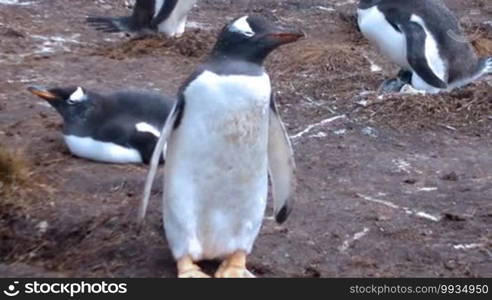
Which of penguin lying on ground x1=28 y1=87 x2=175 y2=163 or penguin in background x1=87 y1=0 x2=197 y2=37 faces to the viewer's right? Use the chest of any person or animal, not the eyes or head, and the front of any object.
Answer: the penguin in background

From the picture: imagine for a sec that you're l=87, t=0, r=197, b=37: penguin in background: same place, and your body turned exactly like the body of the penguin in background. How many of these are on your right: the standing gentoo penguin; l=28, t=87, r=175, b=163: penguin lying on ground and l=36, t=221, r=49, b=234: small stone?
3

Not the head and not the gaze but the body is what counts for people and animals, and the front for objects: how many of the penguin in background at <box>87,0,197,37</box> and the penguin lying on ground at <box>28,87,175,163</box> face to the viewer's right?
1

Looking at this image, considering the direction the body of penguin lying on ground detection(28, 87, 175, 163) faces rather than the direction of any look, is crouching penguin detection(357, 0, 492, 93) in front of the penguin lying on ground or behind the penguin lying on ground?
behind

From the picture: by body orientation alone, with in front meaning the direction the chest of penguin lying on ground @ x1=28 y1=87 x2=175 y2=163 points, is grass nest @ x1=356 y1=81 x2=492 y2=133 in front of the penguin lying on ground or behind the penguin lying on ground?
behind

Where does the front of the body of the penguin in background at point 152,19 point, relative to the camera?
to the viewer's right

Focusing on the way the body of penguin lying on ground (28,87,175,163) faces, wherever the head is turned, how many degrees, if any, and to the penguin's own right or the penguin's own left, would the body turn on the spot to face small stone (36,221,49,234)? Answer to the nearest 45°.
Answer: approximately 90° to the penguin's own left

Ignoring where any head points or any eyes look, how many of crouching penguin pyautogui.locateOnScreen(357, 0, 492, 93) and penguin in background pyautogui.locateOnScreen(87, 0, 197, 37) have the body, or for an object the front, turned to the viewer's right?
1

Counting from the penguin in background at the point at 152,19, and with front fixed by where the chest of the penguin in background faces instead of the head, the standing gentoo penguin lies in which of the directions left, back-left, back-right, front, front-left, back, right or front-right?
right

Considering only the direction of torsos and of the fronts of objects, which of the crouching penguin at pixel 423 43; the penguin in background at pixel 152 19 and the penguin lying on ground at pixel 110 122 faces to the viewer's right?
the penguin in background

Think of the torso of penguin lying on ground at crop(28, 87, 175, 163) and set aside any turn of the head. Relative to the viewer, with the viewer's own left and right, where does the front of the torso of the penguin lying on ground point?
facing to the left of the viewer

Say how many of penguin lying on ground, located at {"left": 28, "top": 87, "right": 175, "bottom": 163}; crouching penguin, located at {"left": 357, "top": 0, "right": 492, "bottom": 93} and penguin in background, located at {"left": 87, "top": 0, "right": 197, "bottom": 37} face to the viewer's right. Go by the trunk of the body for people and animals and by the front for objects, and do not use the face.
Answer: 1

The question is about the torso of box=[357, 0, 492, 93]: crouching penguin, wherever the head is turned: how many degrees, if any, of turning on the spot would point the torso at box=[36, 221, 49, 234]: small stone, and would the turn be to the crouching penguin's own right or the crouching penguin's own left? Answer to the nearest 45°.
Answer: approximately 45° to the crouching penguin's own left

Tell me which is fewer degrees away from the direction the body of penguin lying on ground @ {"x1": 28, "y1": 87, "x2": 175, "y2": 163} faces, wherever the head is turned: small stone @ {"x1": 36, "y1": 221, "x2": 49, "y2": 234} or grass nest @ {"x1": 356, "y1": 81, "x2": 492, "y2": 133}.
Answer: the small stone

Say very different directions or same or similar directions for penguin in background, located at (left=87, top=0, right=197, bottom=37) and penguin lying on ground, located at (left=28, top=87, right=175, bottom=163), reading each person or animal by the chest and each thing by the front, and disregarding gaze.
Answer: very different directions

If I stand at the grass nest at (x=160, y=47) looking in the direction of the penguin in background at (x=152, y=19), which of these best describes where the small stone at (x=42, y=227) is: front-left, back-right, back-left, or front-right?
back-left
